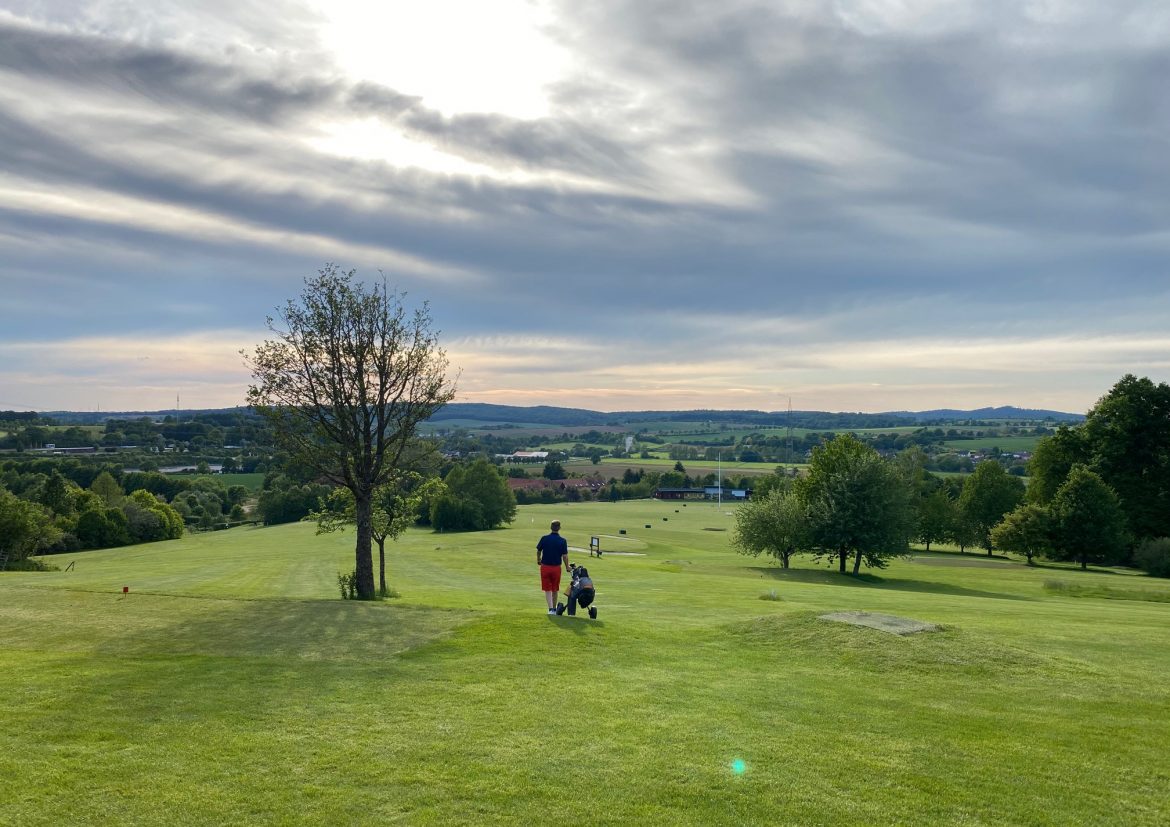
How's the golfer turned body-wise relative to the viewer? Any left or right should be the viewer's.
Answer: facing away from the viewer

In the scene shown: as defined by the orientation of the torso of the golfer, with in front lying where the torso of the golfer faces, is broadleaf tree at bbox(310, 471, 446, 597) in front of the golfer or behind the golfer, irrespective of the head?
in front
